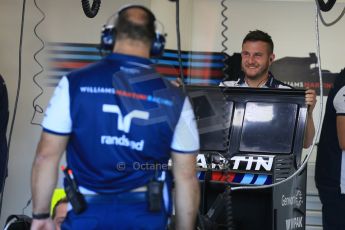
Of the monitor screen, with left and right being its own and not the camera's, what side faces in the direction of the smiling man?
back

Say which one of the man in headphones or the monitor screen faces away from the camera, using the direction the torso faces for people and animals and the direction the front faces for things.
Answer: the man in headphones

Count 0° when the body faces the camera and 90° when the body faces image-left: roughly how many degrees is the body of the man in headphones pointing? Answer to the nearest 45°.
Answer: approximately 180°

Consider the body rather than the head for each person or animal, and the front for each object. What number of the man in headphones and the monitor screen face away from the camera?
1

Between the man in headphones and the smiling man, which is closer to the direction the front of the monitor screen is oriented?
the man in headphones

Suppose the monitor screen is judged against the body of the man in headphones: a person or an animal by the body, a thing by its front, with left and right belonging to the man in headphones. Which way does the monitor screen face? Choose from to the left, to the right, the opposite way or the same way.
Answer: the opposite way

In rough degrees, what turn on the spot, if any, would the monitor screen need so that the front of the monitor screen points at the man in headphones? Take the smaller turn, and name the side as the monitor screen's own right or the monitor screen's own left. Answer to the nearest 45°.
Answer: approximately 45° to the monitor screen's own right

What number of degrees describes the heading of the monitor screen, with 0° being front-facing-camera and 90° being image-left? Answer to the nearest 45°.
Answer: approximately 0°
